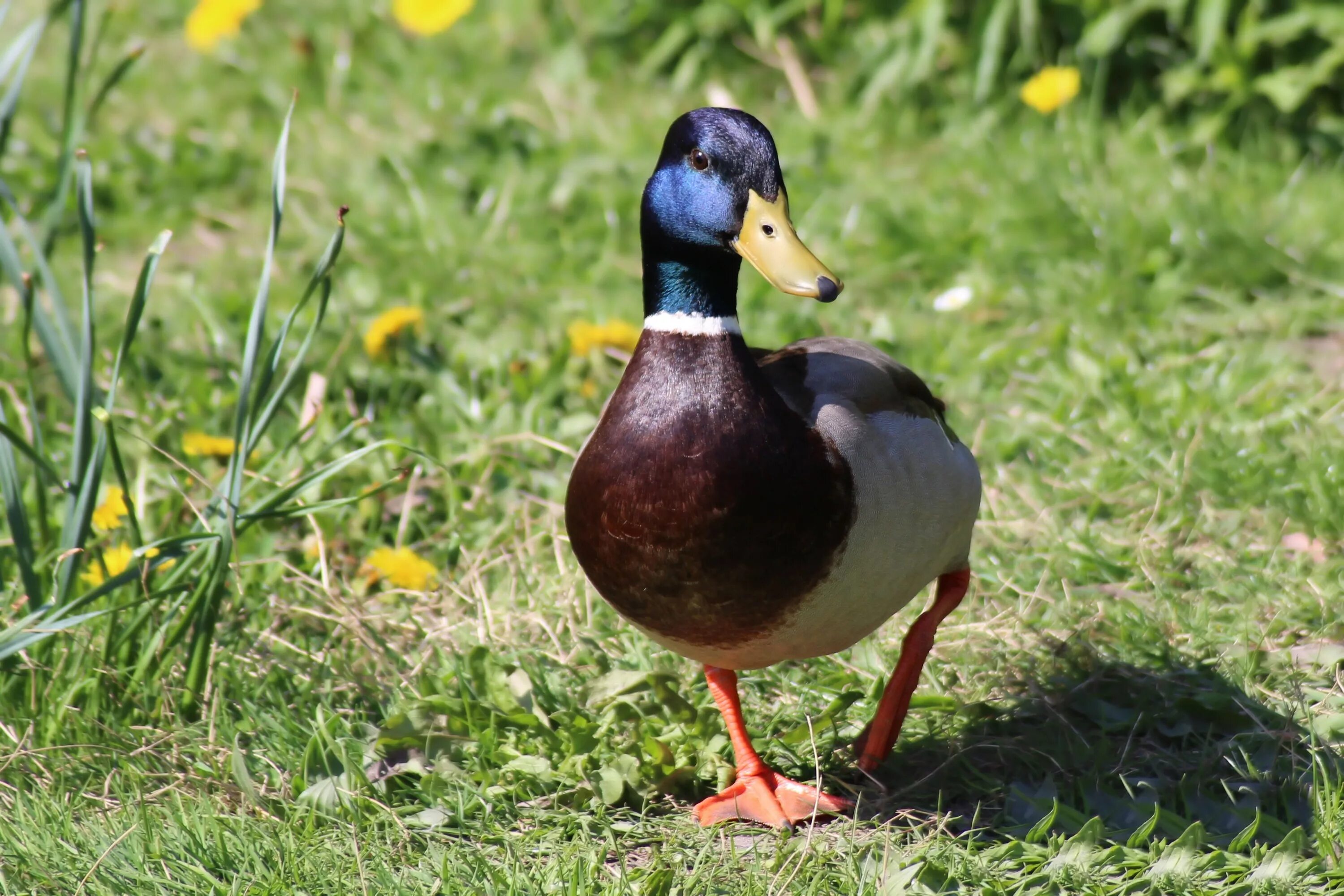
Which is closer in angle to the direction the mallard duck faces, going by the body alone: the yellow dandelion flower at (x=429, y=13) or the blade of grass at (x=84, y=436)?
the blade of grass

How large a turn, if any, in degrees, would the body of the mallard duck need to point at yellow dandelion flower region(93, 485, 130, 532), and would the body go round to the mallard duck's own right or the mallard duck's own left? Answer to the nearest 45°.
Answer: approximately 90° to the mallard duck's own right

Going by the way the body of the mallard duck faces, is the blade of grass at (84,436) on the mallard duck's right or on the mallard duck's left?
on the mallard duck's right

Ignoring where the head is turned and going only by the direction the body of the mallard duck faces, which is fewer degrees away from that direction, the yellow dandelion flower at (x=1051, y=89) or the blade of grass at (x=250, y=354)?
the blade of grass

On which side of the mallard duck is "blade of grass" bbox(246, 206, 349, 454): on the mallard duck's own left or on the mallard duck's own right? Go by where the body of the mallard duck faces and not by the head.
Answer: on the mallard duck's own right

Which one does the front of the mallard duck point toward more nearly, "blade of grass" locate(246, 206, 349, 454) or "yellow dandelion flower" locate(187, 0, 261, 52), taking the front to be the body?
the blade of grass

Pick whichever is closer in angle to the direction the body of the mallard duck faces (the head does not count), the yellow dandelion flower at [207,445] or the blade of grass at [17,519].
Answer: the blade of grass

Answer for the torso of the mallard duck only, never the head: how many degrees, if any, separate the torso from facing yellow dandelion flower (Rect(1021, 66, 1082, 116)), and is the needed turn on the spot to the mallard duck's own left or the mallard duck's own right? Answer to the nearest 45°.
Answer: approximately 135° to the mallard duck's own right

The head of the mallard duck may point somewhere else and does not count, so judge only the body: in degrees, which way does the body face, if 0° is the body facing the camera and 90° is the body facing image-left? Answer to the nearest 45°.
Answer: approximately 45°

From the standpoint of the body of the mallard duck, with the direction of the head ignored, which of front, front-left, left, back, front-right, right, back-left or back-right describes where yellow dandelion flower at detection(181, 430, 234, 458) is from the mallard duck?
right

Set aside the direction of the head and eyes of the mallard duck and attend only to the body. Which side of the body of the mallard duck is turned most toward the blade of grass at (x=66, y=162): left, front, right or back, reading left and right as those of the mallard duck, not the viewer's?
right
